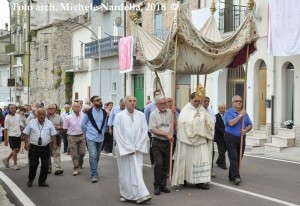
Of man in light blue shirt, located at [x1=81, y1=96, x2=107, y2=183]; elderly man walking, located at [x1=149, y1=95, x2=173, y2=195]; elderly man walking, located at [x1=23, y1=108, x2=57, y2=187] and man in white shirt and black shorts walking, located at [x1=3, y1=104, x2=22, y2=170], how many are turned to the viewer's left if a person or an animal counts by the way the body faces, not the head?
0

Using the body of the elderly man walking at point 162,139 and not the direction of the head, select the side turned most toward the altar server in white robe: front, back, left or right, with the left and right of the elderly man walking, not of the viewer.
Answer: right

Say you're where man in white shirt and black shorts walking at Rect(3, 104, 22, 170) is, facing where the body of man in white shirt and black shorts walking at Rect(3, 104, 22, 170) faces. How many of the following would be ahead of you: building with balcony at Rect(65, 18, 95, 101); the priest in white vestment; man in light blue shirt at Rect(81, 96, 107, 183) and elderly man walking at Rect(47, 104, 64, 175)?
3

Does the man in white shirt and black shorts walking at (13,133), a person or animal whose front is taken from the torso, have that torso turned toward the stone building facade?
no

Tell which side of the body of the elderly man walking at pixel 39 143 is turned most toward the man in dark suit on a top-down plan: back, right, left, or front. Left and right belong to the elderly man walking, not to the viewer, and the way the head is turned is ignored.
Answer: left

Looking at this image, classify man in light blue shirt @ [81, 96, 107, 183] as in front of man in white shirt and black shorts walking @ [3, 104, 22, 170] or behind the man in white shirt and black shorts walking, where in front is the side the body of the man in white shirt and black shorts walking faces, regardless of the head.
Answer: in front

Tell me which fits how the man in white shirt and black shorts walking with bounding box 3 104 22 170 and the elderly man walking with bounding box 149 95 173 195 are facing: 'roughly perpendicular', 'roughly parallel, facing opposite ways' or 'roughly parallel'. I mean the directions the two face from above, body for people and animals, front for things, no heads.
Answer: roughly parallel

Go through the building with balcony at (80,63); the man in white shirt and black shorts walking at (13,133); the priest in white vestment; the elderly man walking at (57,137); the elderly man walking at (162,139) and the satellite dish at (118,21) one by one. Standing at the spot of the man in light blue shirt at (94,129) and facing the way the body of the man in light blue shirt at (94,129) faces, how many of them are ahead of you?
2

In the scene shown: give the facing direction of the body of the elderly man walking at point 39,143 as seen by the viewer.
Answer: toward the camera

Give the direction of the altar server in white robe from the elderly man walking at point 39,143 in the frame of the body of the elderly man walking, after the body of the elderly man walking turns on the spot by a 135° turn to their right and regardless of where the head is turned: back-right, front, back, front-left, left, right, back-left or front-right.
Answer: back

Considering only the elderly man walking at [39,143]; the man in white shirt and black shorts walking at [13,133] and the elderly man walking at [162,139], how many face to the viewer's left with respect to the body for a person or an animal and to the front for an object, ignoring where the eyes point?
0

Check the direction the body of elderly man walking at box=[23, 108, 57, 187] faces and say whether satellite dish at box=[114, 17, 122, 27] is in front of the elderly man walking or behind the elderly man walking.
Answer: behind

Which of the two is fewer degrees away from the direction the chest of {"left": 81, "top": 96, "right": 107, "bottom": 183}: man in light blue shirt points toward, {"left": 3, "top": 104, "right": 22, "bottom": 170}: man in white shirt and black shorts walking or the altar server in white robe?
the altar server in white robe

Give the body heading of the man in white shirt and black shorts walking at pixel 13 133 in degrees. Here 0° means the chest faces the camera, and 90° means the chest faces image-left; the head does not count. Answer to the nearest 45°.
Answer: approximately 315°

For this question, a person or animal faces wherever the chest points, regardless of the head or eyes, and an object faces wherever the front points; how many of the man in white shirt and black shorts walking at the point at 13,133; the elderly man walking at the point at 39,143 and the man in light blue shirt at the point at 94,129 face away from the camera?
0

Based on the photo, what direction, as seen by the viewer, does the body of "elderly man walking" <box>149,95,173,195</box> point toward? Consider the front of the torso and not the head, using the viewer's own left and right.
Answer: facing the viewer and to the right of the viewer

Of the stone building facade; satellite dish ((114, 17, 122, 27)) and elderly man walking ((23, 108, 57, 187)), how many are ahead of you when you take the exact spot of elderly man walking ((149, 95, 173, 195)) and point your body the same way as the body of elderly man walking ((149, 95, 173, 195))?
0

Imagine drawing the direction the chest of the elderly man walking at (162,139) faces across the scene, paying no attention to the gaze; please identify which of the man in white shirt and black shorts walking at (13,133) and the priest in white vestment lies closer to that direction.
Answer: the priest in white vestment
